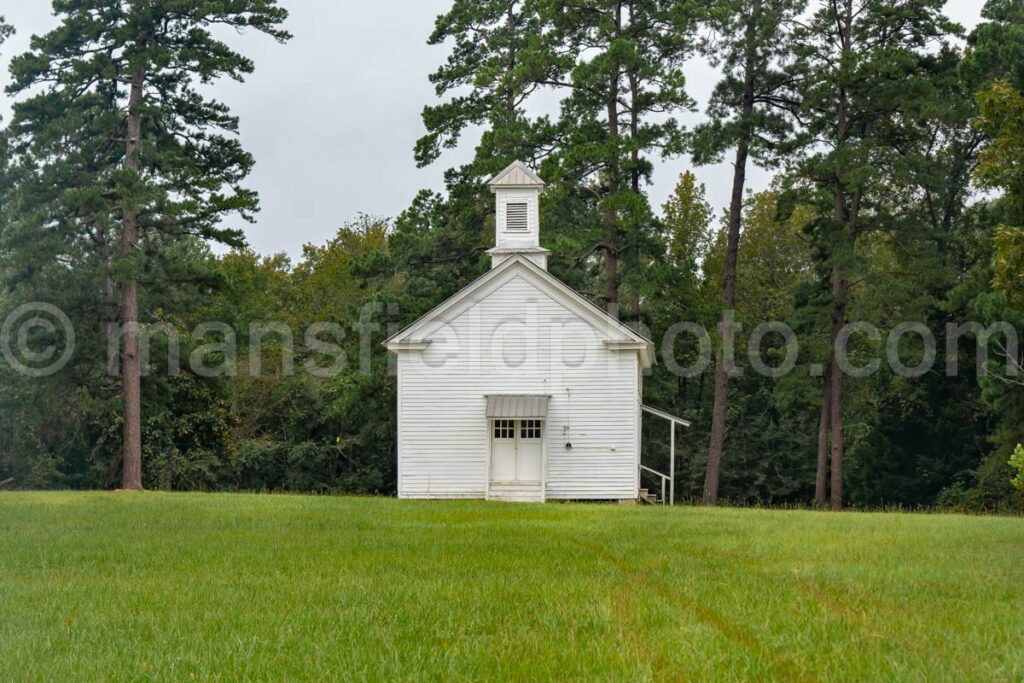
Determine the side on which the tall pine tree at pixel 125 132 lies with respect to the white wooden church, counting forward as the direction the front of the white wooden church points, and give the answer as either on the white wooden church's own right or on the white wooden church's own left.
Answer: on the white wooden church's own right

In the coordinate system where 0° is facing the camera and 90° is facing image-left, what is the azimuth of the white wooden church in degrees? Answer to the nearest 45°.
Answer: approximately 0°

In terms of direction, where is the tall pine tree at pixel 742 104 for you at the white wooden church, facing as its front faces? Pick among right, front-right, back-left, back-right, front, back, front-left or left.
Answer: back-left
